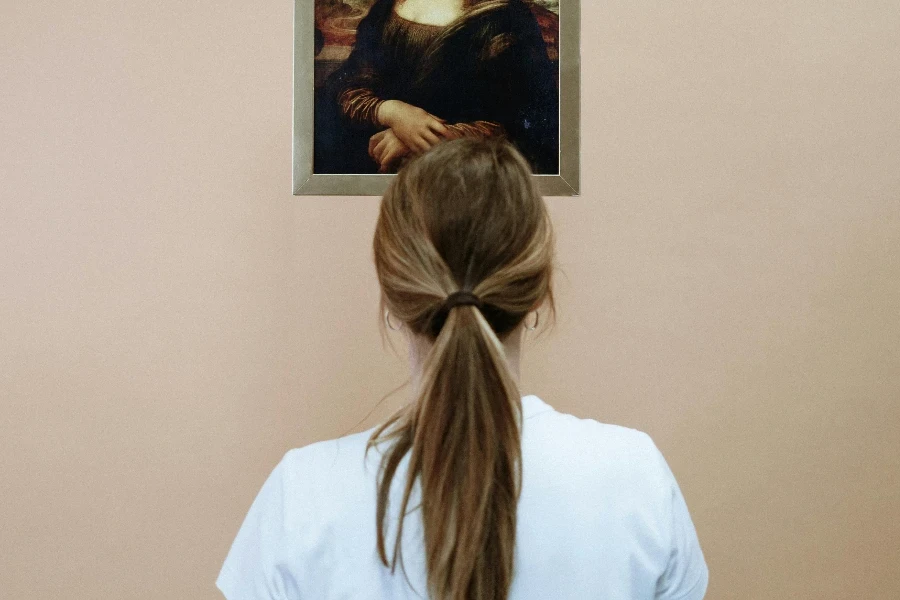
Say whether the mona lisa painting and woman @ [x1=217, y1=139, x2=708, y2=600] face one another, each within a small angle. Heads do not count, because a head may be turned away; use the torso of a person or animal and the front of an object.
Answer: yes

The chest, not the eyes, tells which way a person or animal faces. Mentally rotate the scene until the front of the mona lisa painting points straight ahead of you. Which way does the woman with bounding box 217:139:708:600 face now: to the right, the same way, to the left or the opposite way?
the opposite way

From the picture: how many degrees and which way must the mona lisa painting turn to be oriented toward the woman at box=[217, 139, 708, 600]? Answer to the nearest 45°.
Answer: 0° — it already faces them

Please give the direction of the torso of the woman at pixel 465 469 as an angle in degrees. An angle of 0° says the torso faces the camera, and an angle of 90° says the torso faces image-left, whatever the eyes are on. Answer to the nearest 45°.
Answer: approximately 180°

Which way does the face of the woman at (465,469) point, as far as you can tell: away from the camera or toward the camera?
away from the camera

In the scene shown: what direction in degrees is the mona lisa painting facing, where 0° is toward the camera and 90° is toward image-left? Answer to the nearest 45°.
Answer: approximately 0°

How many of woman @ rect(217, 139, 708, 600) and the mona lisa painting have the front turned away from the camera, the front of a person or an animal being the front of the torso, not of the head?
1

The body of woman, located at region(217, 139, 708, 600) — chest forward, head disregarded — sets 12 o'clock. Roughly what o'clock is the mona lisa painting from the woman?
The mona lisa painting is roughly at 12 o'clock from the woman.
